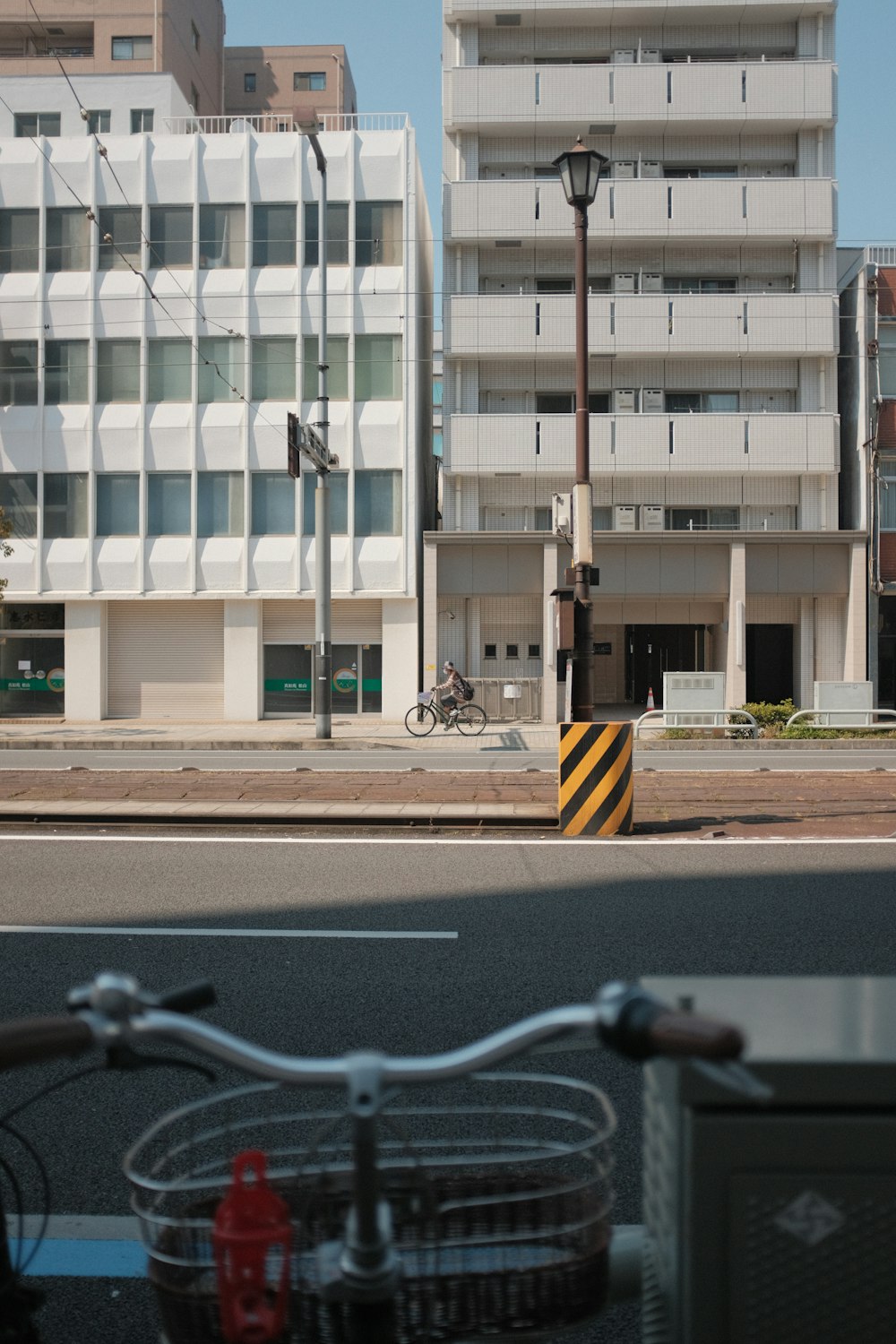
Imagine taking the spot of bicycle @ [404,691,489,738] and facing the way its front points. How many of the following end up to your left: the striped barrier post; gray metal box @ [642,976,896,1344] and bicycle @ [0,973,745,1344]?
3

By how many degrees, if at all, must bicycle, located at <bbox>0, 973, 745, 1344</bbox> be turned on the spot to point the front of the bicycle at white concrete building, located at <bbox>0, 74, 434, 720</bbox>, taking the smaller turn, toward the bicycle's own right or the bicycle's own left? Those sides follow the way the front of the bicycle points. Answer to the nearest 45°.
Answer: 0° — it already faces it

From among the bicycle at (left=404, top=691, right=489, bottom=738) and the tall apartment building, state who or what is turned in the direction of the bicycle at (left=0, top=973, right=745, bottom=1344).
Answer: the tall apartment building

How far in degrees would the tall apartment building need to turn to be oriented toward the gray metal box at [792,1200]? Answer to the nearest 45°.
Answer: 0° — it already faces it

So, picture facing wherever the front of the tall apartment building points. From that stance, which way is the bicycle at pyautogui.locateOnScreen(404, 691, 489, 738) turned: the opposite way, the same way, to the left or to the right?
to the right

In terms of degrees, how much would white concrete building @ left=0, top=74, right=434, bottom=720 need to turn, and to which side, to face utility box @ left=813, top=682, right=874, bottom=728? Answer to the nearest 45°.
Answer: approximately 45° to its left

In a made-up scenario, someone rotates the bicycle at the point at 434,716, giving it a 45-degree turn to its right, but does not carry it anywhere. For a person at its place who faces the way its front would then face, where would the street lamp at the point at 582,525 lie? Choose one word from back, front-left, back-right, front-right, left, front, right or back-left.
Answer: back-left

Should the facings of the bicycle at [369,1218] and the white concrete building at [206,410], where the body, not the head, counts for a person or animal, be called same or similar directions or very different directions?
very different directions

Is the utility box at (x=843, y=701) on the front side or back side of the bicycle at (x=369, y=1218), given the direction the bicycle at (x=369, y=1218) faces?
on the front side

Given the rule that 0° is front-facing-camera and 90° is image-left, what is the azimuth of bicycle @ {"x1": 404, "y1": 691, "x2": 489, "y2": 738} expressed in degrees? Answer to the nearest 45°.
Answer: approximately 90°

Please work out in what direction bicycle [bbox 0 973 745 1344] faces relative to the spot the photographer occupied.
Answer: facing away from the viewer

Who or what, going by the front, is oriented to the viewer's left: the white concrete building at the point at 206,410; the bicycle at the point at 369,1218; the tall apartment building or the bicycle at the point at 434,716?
the bicycle at the point at 434,716

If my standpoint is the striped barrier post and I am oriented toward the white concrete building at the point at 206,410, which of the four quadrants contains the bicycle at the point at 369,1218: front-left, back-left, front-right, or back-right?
back-left

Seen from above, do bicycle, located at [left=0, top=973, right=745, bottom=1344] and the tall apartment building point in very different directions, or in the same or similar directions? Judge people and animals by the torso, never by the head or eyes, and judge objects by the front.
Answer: very different directions
